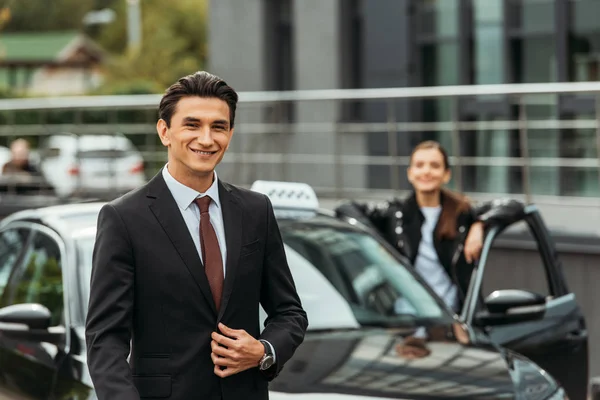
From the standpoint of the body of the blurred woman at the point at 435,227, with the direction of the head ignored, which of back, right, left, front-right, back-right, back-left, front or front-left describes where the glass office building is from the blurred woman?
back

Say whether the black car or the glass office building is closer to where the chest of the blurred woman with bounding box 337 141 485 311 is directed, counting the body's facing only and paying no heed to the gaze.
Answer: the black car
